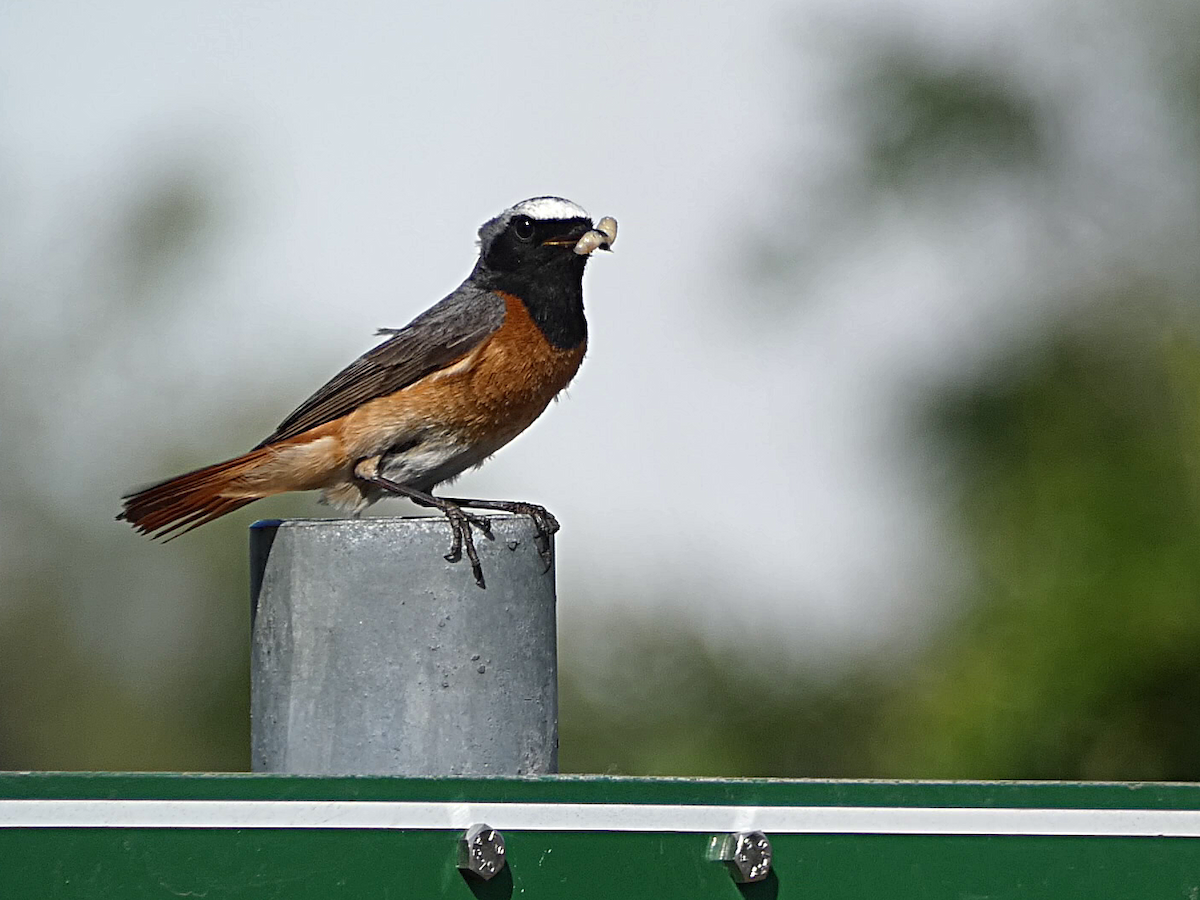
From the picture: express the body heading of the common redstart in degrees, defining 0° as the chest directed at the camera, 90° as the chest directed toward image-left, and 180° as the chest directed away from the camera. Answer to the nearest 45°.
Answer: approximately 270°
